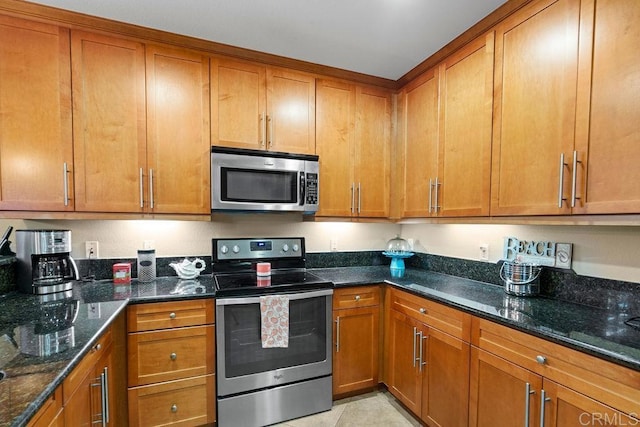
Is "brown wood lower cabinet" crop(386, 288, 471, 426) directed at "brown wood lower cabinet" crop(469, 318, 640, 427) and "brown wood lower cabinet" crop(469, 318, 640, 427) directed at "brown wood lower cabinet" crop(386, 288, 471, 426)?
no

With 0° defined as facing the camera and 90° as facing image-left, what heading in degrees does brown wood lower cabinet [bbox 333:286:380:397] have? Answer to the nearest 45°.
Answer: approximately 315°

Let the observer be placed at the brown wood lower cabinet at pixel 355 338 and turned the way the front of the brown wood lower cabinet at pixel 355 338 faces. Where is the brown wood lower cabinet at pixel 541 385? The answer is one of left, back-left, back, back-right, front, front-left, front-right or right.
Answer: front

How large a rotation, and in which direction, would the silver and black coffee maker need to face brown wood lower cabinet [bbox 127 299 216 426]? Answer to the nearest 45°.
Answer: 0° — it already faces it

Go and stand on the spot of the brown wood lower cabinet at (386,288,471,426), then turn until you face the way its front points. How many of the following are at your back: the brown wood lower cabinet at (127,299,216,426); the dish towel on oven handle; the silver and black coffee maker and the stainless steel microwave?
0

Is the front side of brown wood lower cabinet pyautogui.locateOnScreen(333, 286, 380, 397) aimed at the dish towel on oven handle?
no

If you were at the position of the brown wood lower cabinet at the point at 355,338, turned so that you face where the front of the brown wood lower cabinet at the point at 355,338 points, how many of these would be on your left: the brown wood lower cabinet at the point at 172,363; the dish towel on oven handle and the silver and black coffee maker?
0

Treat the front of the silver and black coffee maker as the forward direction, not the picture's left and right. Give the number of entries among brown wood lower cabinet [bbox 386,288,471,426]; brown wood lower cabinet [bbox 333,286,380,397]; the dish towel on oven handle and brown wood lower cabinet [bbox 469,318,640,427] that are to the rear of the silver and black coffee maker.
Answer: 0

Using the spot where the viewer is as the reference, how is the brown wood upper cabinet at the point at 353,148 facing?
facing the viewer and to the right of the viewer

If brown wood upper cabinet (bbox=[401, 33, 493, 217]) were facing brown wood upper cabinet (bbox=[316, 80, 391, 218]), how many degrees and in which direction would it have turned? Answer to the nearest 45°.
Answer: approximately 45° to its right

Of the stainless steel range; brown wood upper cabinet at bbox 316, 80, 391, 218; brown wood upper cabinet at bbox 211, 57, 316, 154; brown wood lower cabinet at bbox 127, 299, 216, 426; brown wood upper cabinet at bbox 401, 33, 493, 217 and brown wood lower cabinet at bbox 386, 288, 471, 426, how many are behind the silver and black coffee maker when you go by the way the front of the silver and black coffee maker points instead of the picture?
0

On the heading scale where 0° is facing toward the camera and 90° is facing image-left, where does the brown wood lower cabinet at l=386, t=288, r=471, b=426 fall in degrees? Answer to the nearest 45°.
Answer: approximately 45°

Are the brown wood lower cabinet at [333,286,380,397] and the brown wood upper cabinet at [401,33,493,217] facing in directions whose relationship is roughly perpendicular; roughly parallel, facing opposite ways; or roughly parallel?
roughly perpendicular

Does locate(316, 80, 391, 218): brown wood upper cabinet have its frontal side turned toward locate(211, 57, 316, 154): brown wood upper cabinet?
no

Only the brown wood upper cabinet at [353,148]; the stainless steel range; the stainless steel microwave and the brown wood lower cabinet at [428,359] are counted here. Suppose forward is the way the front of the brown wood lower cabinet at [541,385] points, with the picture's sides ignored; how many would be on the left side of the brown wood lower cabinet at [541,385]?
0

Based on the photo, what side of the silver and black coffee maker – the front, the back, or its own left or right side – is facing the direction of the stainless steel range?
front

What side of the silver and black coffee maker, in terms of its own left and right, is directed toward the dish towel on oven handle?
front

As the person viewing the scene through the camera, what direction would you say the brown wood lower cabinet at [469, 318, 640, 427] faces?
facing the viewer and to the left of the viewer
